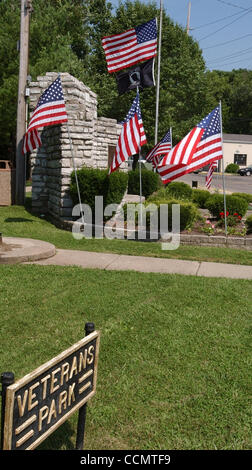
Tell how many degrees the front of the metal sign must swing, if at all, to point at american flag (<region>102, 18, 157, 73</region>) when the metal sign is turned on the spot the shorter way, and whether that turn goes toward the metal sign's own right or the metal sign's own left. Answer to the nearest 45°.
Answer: approximately 135° to the metal sign's own left

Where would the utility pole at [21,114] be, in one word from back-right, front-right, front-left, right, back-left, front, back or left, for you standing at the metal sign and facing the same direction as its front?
back-left

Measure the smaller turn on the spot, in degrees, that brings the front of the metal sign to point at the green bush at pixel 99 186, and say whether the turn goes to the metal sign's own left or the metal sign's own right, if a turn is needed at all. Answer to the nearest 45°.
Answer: approximately 135° to the metal sign's own left

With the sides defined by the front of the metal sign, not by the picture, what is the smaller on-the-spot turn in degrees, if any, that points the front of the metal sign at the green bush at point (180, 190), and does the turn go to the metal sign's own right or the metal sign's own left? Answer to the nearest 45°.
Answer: approximately 135° to the metal sign's own left

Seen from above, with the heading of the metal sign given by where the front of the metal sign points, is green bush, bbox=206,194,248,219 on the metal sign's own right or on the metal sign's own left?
on the metal sign's own left

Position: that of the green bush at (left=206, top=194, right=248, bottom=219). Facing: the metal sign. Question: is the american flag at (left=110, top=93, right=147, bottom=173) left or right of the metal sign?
right

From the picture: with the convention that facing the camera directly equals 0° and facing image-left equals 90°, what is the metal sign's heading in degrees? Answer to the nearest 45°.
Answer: approximately 315°

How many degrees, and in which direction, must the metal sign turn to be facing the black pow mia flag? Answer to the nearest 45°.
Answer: approximately 135° to its left

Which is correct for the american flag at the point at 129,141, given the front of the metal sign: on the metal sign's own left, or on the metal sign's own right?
on the metal sign's own left

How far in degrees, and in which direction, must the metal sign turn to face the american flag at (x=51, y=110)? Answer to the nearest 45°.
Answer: approximately 135° to its left
